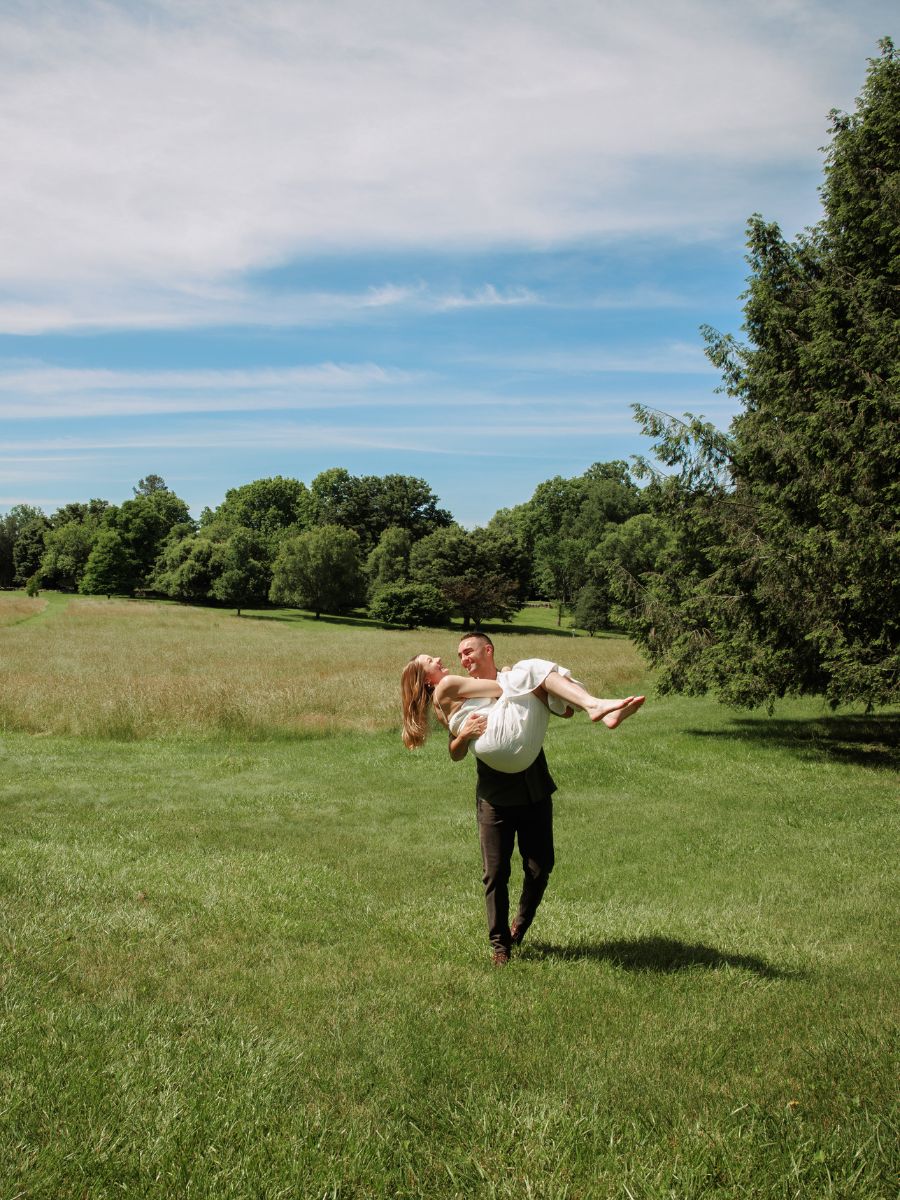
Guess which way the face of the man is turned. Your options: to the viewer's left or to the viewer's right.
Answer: to the viewer's left

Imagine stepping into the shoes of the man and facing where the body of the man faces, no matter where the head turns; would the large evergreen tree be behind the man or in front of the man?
behind

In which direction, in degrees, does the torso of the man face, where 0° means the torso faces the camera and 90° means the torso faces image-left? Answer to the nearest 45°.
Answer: approximately 0°
